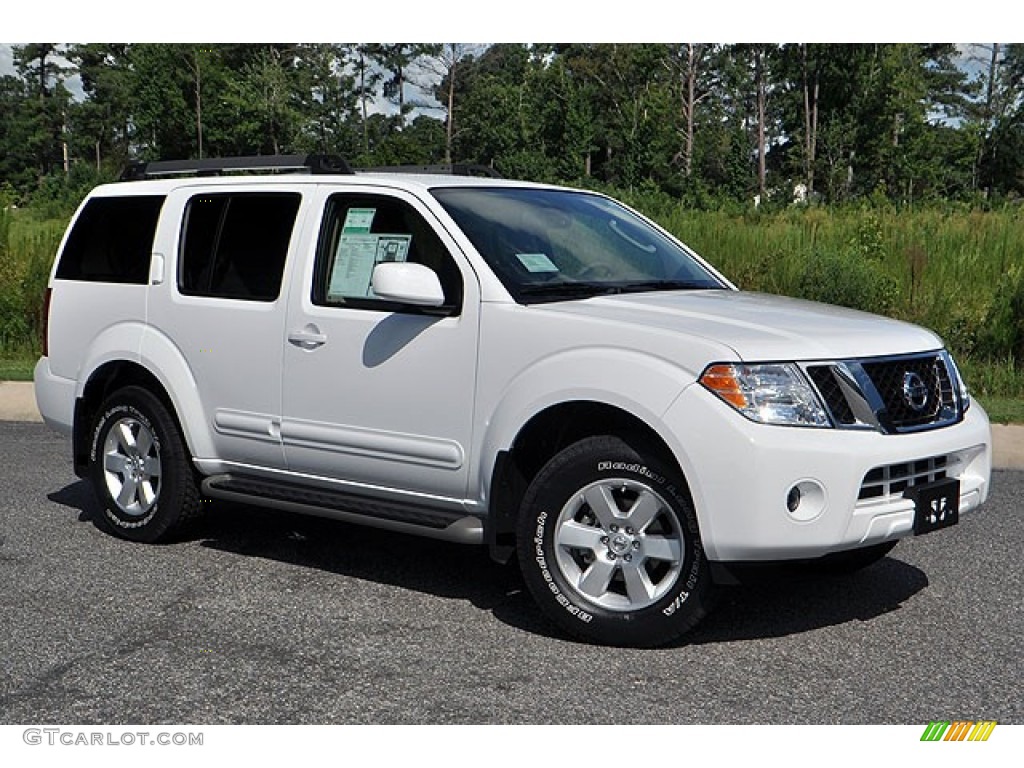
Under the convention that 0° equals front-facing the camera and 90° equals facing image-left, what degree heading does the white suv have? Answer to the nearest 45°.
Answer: approximately 315°
